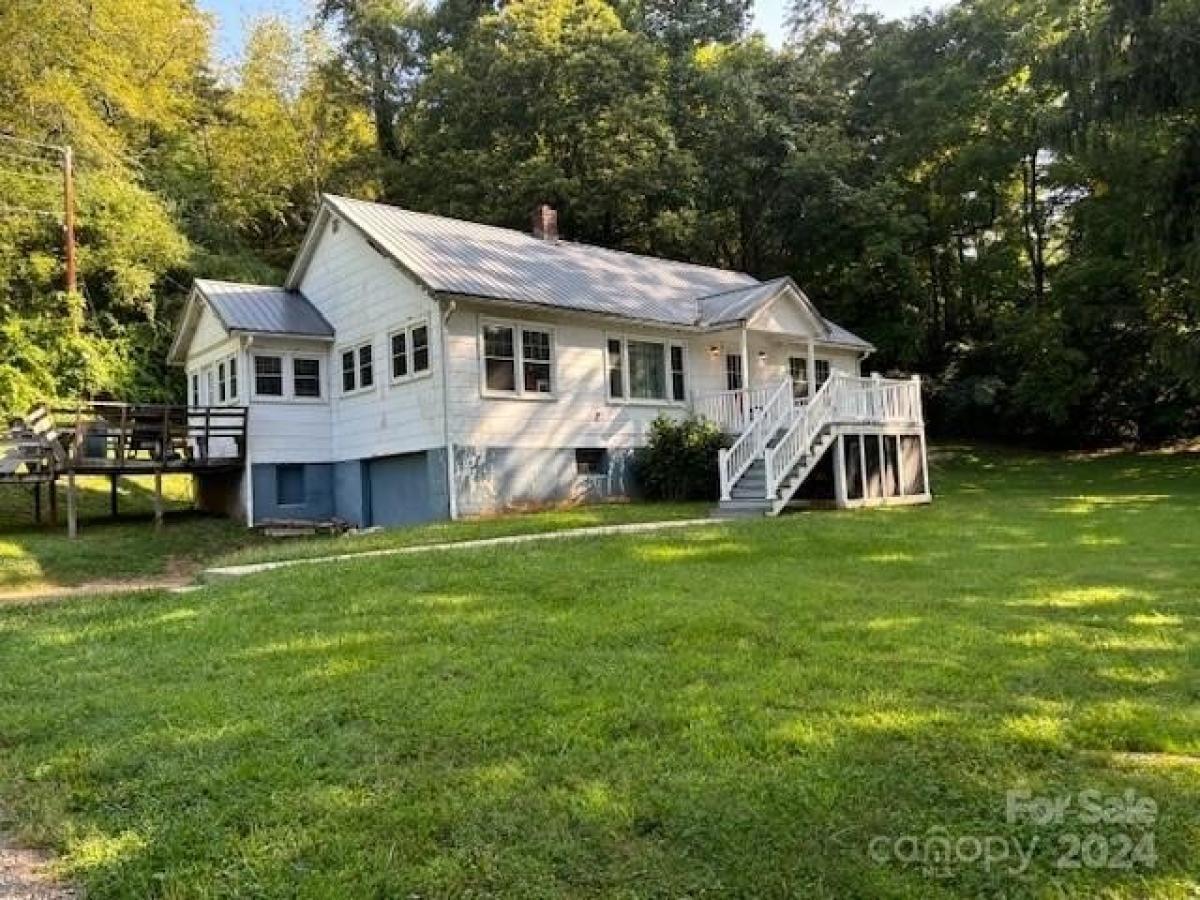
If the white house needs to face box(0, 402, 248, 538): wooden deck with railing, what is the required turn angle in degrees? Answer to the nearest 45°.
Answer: approximately 135° to its right

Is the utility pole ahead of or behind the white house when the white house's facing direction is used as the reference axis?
behind

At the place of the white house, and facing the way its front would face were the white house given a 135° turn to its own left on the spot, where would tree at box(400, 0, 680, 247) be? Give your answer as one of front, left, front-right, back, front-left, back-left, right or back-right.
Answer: front

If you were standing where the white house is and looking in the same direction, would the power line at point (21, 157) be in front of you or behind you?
behind

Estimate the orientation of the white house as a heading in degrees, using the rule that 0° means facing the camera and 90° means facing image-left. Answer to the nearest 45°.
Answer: approximately 315°
